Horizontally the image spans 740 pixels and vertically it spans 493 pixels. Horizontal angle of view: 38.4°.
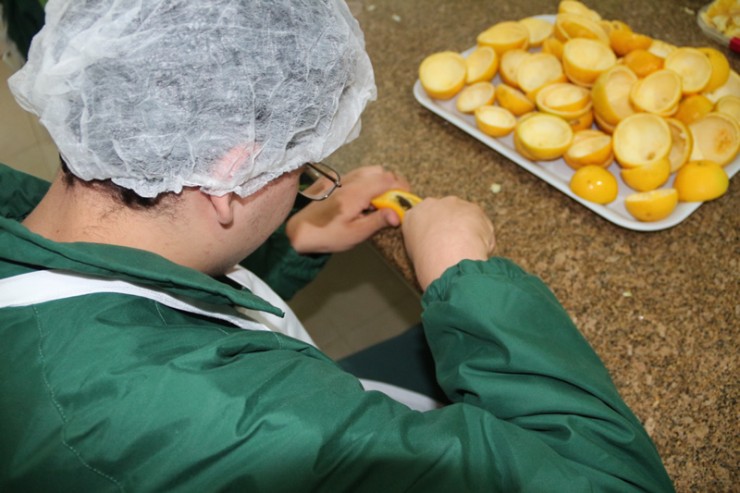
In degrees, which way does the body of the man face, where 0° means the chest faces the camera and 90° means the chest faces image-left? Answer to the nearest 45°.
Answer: approximately 225°

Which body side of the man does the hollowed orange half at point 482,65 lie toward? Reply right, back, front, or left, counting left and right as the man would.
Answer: front

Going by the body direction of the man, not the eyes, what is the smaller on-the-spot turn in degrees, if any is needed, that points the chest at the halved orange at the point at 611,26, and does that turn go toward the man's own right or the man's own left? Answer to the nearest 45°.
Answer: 0° — they already face it

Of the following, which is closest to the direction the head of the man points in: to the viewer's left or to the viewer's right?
to the viewer's right

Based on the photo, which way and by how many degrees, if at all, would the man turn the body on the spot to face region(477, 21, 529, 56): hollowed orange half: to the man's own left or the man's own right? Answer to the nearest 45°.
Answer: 0° — they already face it

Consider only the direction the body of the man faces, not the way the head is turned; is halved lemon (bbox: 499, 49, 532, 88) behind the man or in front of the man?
in front

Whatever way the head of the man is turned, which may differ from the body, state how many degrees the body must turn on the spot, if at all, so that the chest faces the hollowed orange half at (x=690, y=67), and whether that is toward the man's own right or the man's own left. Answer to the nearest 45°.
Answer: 0° — they already face it

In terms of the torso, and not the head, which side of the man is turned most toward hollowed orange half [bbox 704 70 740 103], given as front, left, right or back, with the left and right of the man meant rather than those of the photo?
front
